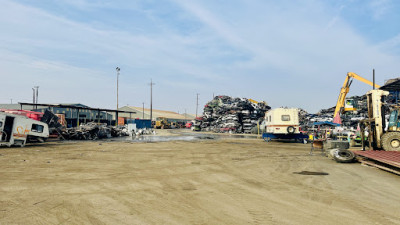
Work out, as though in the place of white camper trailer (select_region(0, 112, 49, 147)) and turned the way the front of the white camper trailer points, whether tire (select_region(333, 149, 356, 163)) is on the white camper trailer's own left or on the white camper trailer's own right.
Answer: on the white camper trailer's own right

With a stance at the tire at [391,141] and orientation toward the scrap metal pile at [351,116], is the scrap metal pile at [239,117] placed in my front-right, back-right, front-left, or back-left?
front-left

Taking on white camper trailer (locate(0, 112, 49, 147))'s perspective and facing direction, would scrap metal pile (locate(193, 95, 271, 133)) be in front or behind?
in front

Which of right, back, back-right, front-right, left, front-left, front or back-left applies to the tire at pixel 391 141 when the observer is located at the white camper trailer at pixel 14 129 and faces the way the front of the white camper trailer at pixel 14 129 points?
front-right

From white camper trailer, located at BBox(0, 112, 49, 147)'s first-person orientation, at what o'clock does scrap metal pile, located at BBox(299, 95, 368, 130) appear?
The scrap metal pile is roughly at 12 o'clock from the white camper trailer.

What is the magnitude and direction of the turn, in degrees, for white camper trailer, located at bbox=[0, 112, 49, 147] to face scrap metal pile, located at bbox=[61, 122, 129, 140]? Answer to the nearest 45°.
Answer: approximately 45° to its left

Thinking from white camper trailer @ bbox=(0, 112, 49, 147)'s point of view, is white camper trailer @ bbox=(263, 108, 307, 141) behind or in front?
in front

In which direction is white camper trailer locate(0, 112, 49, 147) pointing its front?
to the viewer's right

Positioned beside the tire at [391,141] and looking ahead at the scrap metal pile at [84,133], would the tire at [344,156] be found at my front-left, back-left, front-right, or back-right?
front-left
